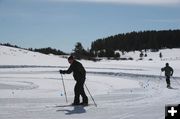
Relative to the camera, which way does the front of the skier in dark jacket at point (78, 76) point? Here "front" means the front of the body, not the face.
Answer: to the viewer's left
